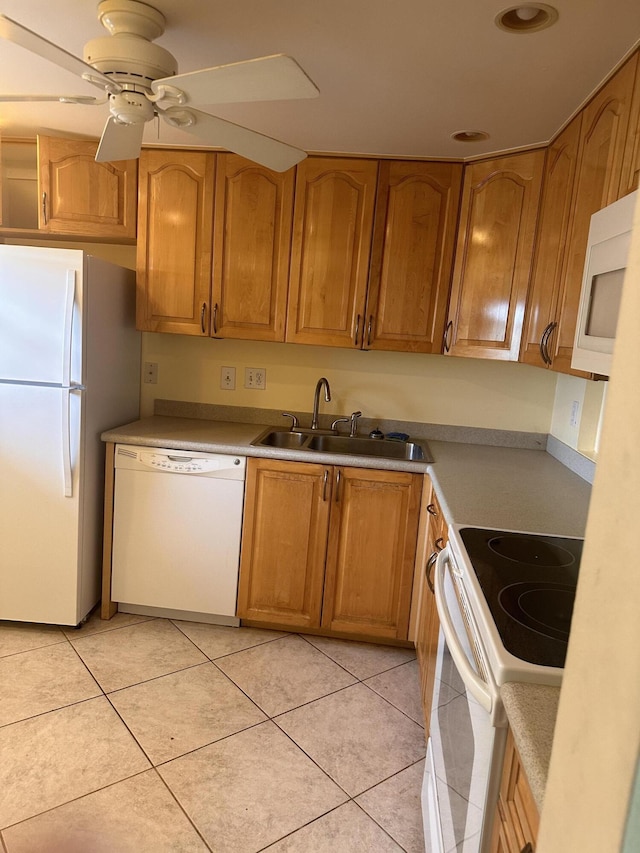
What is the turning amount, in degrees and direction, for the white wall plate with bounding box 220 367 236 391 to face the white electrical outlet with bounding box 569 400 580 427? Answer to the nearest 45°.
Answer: approximately 45° to its left

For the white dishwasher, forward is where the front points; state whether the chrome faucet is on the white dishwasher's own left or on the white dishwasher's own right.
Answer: on the white dishwasher's own left

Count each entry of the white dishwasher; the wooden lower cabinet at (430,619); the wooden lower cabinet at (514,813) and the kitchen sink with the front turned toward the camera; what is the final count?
2

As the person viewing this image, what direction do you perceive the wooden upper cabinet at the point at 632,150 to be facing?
facing to the left of the viewer

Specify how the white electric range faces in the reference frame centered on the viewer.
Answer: facing to the left of the viewer

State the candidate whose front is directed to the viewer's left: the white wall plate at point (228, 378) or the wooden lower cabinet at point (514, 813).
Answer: the wooden lower cabinet

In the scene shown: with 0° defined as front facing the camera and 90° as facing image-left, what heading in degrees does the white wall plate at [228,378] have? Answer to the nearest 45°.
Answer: approximately 0°

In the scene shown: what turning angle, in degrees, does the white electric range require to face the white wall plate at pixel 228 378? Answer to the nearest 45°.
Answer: approximately 45° to its right

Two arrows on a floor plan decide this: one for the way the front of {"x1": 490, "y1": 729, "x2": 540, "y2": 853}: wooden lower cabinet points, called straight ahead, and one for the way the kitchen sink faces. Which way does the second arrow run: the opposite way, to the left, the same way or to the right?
to the left
